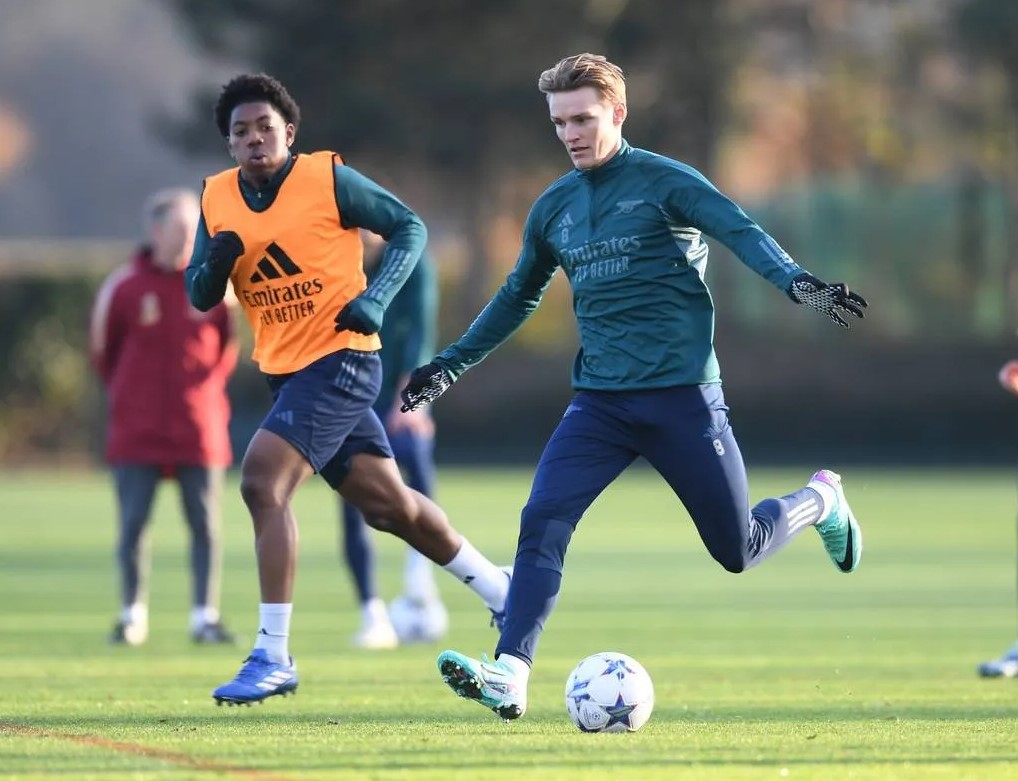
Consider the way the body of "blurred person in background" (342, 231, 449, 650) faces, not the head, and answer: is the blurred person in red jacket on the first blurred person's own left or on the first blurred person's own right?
on the first blurred person's own right

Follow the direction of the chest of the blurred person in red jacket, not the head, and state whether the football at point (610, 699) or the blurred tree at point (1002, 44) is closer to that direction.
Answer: the football

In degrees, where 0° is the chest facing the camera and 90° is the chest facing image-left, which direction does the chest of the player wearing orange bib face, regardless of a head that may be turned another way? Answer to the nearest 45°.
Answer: approximately 45°

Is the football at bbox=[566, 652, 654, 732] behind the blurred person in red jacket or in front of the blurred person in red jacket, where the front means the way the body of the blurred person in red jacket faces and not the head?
in front

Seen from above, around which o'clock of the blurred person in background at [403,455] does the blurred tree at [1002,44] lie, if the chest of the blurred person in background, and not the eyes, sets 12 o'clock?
The blurred tree is roughly at 7 o'clock from the blurred person in background.

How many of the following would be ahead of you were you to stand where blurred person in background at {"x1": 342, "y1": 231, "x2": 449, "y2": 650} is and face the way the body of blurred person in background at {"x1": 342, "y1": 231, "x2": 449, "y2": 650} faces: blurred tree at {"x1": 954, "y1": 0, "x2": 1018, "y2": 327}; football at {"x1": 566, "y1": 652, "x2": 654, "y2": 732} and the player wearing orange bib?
2

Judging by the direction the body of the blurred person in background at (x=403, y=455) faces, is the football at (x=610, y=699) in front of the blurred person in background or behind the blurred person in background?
in front

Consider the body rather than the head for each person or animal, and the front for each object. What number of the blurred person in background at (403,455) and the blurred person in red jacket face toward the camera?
2

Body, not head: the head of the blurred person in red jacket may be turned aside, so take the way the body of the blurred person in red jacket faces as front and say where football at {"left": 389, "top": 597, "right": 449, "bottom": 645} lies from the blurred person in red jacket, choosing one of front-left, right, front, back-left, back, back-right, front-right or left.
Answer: left
